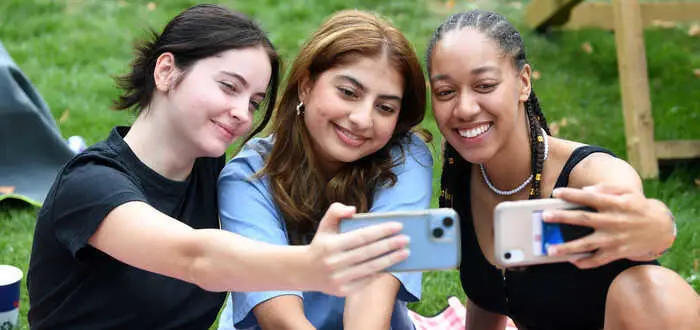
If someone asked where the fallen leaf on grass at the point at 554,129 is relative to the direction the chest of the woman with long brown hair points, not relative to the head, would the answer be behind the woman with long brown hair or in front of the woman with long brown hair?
behind

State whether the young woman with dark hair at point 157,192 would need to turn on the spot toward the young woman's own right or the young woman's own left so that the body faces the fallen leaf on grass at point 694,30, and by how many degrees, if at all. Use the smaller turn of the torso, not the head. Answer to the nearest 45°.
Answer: approximately 90° to the young woman's own left

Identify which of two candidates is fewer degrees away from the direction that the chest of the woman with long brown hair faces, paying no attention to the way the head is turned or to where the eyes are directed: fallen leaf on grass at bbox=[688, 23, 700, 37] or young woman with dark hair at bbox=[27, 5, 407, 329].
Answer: the young woman with dark hair

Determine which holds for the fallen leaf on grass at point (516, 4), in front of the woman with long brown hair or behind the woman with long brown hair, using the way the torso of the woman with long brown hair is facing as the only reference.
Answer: behind

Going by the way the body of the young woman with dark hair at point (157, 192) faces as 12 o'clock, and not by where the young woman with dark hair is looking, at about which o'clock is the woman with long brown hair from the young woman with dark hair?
The woman with long brown hair is roughly at 10 o'clock from the young woman with dark hair.

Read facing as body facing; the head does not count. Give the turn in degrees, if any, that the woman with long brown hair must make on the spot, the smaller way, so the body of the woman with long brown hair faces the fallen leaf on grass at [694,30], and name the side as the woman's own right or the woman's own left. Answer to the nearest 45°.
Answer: approximately 135° to the woman's own left

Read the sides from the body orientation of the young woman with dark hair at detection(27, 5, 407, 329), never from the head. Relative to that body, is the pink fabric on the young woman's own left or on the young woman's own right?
on the young woman's own left

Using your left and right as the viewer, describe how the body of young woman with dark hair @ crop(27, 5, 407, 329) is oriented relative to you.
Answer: facing the viewer and to the right of the viewer

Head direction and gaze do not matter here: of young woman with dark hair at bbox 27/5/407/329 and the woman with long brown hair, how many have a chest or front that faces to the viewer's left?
0

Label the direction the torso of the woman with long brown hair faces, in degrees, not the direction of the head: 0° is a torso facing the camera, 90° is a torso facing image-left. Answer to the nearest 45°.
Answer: approximately 0°

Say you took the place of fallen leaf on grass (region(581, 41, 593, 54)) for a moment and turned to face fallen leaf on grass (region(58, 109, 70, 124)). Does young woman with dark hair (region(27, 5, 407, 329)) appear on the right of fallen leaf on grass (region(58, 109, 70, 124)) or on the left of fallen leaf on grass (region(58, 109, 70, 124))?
left

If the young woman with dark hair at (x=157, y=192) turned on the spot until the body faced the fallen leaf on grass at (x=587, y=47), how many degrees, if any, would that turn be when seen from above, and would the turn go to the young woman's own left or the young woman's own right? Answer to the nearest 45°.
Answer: approximately 90° to the young woman's own left

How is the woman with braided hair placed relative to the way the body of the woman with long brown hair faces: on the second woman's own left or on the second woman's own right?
on the second woman's own left

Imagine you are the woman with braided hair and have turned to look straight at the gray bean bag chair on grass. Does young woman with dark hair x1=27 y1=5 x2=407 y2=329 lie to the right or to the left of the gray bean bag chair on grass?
left

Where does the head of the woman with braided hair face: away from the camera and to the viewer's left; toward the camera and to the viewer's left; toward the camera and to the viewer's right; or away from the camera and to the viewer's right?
toward the camera and to the viewer's left

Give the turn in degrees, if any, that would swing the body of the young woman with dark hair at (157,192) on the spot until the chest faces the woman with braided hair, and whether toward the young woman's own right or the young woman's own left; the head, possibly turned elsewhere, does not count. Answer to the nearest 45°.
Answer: approximately 45° to the young woman's own left
